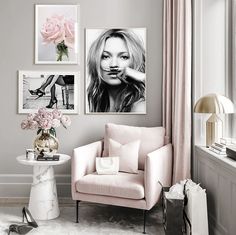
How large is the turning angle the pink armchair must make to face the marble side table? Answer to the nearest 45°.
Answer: approximately 45° to its right

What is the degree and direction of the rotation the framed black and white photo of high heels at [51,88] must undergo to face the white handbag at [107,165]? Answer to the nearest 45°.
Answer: approximately 45° to its left

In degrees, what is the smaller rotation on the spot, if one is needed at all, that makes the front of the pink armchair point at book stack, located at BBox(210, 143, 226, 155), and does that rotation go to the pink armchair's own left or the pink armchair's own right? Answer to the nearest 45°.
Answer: approximately 135° to the pink armchair's own left

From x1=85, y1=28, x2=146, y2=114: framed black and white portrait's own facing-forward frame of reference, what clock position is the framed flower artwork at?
The framed flower artwork is roughly at 3 o'clock from the framed black and white portrait.

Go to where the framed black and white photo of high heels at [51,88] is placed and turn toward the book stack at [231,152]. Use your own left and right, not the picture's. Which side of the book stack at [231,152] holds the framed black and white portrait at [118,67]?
left

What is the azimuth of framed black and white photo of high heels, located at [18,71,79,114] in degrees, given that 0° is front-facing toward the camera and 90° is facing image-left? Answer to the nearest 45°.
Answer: approximately 0°
